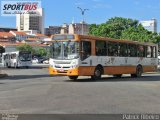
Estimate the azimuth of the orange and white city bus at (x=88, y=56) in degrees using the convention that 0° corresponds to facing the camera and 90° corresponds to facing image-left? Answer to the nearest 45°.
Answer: approximately 45°
